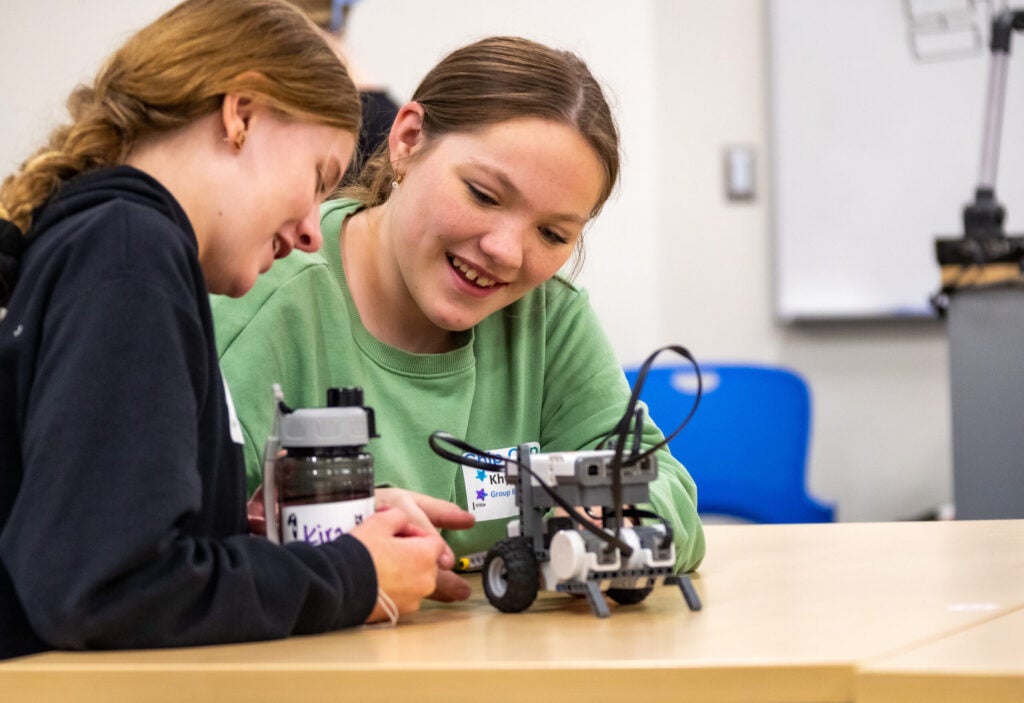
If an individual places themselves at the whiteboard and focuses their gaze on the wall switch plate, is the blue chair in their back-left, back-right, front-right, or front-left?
front-left

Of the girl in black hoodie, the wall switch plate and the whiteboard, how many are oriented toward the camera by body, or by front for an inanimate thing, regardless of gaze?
2

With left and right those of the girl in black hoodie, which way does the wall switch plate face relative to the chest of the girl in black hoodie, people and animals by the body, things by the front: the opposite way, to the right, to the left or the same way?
to the right

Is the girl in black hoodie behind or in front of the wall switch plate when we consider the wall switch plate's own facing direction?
in front

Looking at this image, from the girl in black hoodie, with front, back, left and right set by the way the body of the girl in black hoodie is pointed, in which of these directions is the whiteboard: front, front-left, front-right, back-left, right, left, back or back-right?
front-left

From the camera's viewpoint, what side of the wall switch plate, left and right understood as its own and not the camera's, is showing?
front

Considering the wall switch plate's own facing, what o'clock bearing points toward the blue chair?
The blue chair is roughly at 12 o'clock from the wall switch plate.

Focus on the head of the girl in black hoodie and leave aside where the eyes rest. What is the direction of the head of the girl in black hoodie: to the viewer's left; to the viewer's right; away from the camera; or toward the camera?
to the viewer's right

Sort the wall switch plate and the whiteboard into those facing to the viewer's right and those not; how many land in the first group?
0

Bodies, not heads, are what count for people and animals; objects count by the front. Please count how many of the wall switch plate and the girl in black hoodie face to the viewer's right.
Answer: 1

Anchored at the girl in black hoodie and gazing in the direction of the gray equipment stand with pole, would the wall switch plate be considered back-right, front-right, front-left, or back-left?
front-left

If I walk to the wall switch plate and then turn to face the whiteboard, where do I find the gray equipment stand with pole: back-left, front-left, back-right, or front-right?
front-right

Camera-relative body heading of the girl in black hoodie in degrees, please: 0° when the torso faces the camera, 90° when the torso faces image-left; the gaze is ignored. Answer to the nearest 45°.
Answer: approximately 270°
